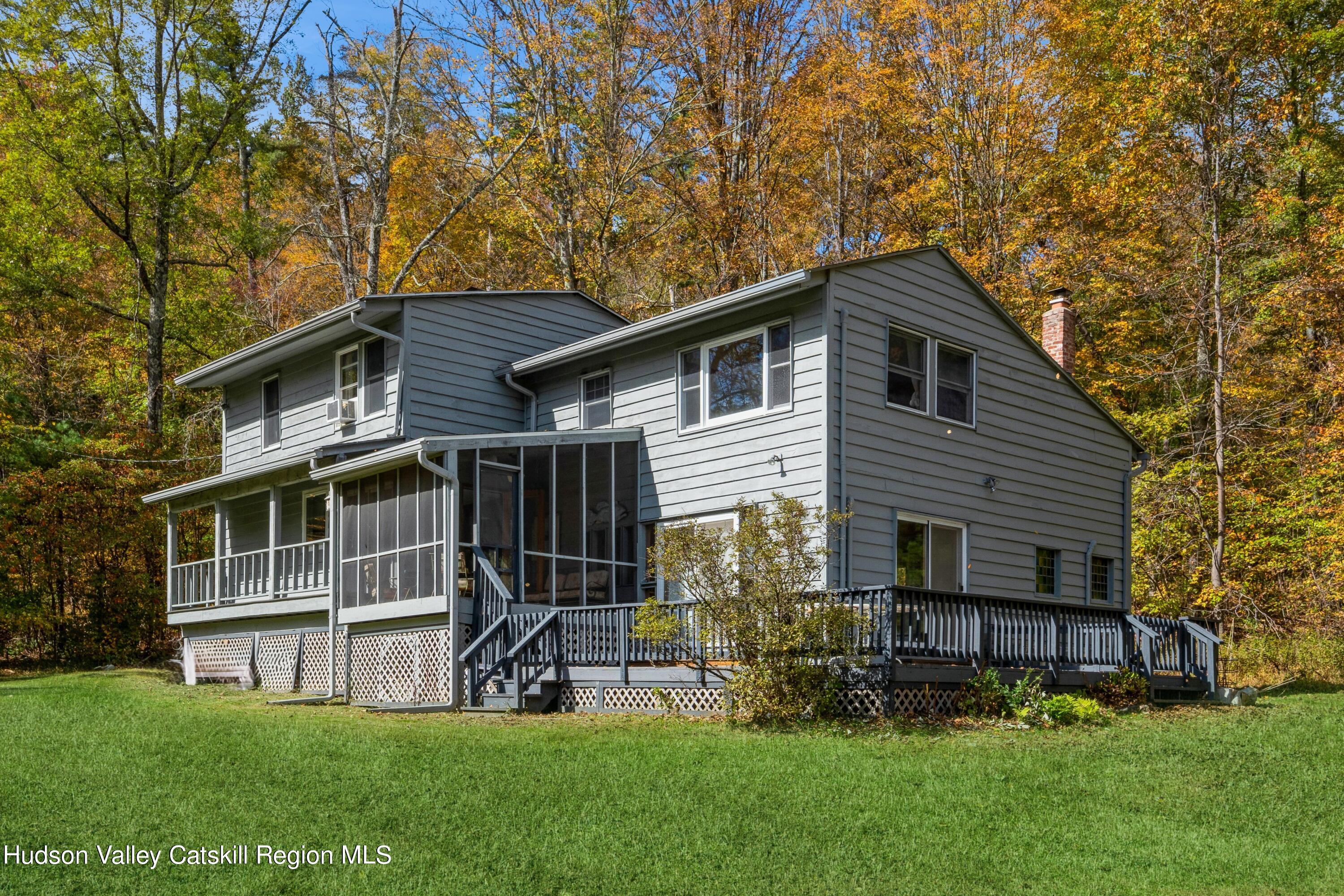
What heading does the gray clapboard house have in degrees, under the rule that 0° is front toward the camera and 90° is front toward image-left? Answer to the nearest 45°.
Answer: approximately 45°
